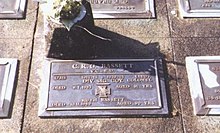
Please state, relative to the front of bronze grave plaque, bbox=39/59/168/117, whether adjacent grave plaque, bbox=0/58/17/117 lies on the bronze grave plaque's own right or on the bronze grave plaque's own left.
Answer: on the bronze grave plaque's own right

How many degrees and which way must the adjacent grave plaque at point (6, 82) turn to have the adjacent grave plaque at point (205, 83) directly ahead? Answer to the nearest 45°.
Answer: approximately 90° to its left

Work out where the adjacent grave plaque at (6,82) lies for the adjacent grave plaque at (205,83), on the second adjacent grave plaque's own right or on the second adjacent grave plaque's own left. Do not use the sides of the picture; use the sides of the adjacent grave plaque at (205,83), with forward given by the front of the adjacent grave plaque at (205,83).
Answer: on the second adjacent grave plaque's own right

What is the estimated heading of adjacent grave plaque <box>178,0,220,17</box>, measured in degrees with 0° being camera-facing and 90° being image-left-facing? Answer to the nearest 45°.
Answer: approximately 0°

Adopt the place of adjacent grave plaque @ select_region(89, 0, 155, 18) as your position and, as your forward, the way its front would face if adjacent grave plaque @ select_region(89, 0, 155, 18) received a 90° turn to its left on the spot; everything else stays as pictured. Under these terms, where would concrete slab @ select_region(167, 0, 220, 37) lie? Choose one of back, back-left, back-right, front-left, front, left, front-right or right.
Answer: front
